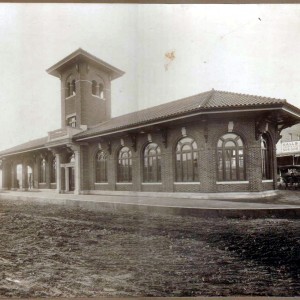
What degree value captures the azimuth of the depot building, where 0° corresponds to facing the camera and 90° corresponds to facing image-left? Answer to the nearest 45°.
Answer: approximately 45°
